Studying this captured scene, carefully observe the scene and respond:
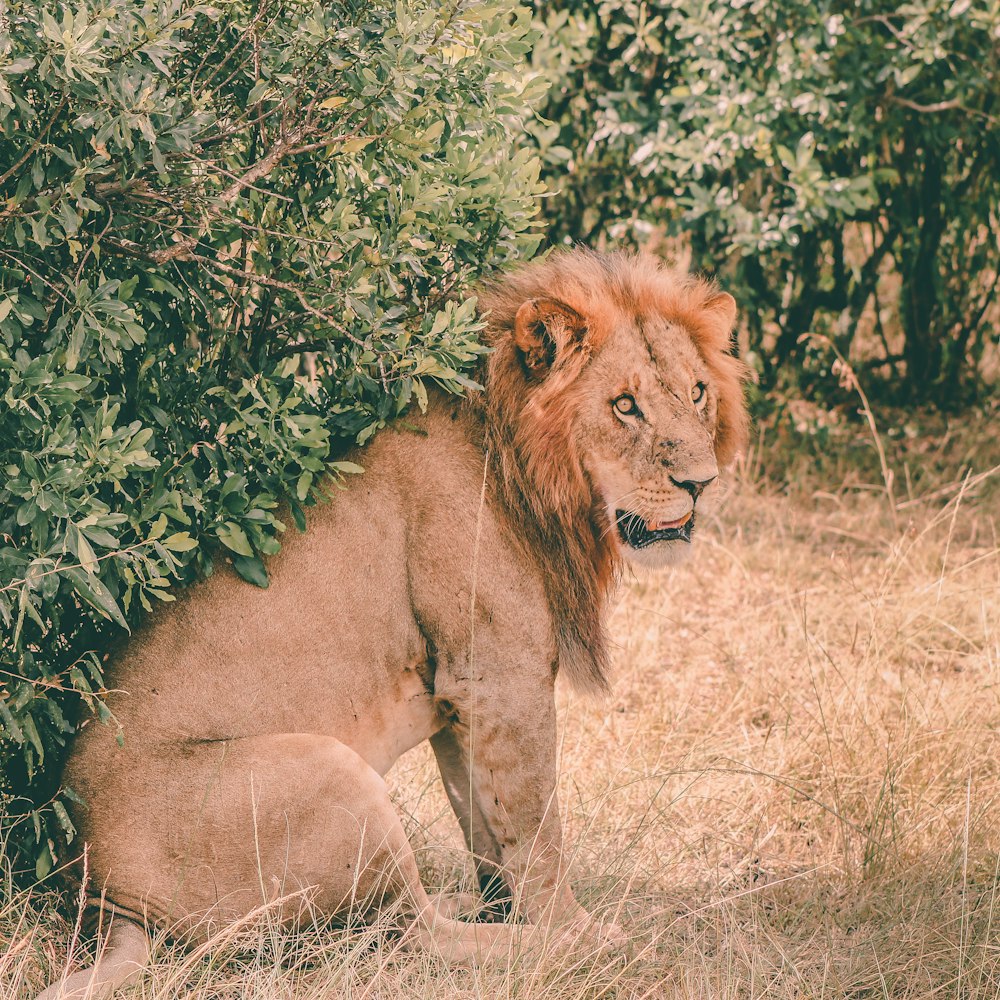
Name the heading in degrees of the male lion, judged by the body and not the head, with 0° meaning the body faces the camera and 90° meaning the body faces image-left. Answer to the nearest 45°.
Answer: approximately 270°

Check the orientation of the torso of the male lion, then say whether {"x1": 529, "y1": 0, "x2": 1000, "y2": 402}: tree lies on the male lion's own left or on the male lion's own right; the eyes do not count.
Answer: on the male lion's own left
